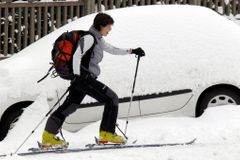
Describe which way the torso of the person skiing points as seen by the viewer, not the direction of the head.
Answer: to the viewer's right
